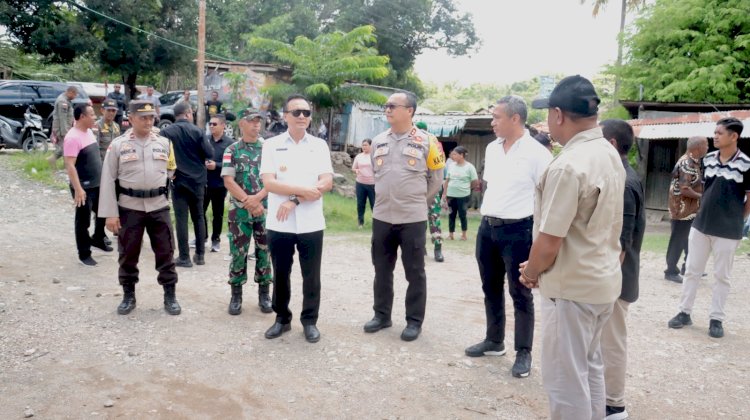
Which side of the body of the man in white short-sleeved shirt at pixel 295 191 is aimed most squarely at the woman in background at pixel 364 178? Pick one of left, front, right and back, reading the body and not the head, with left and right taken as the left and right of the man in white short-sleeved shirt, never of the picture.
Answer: back

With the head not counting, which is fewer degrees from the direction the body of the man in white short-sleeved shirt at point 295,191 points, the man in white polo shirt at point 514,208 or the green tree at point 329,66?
the man in white polo shirt

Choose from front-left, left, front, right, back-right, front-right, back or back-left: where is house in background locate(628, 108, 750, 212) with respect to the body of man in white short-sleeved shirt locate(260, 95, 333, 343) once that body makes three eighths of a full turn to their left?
front

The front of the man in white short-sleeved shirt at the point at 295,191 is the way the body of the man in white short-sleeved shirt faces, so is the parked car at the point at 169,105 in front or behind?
behind

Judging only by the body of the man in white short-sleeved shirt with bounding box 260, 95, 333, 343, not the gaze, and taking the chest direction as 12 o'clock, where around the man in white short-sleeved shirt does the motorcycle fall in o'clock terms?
The motorcycle is roughly at 5 o'clock from the man in white short-sleeved shirt.

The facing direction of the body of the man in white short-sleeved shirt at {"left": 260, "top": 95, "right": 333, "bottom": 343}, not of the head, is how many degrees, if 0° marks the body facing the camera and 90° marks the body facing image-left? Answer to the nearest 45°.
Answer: approximately 0°

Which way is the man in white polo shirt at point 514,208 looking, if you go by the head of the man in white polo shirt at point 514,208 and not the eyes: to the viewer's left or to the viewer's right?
to the viewer's left

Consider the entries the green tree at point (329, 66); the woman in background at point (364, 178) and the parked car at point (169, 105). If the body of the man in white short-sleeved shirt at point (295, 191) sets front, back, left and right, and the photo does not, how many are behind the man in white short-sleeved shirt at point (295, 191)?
3

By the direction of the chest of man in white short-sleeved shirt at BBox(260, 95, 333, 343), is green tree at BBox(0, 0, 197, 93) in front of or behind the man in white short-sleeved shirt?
behind

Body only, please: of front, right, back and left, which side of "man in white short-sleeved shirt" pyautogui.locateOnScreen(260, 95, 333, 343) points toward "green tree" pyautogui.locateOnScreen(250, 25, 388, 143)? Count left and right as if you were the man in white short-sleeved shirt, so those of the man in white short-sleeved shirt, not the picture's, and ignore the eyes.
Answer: back

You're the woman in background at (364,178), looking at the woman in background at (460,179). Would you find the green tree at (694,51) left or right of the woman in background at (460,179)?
left

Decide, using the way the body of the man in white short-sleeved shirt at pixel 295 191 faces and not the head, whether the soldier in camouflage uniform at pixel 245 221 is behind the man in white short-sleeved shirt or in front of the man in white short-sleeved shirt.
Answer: behind

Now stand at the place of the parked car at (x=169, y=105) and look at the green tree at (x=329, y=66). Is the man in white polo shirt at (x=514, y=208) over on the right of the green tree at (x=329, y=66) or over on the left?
right

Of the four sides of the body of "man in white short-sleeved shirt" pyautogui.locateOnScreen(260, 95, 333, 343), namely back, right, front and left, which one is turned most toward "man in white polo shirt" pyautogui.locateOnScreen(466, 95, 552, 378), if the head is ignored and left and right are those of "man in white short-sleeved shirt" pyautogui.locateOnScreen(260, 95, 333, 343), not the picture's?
left

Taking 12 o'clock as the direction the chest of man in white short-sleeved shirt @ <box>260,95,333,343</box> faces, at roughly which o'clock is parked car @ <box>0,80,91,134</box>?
The parked car is roughly at 5 o'clock from the man in white short-sleeved shirt.
